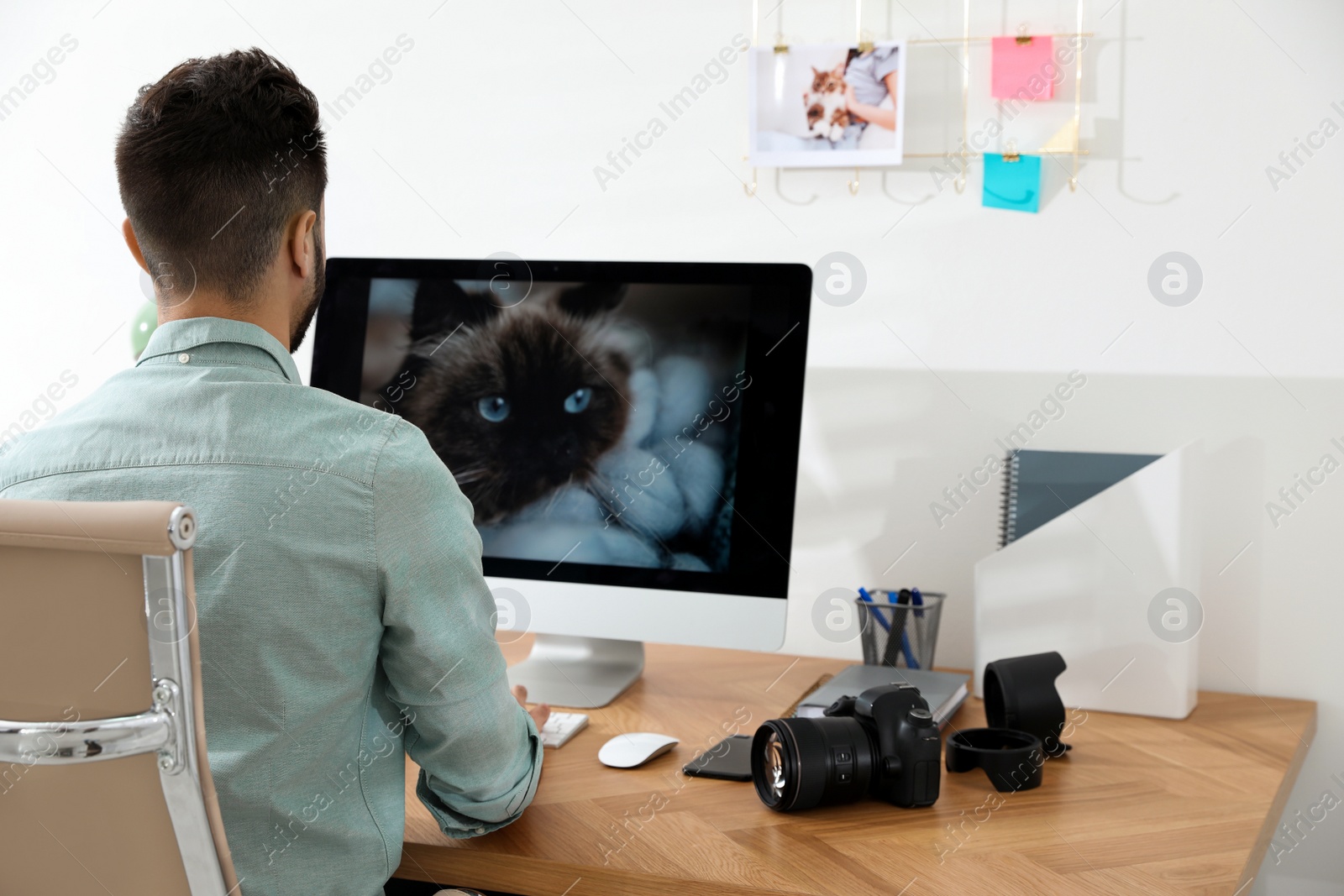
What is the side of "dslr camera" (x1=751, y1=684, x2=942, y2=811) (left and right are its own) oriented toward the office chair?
front

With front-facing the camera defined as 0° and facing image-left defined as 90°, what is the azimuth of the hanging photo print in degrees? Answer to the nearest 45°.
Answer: approximately 0°

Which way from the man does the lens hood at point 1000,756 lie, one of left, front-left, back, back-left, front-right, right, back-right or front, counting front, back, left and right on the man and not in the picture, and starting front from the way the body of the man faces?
front-right

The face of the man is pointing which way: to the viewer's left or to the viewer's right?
to the viewer's right
